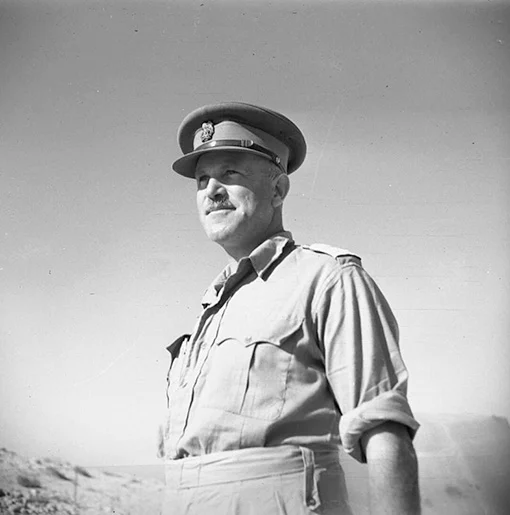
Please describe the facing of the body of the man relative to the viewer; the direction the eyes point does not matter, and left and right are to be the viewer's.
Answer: facing the viewer and to the left of the viewer
